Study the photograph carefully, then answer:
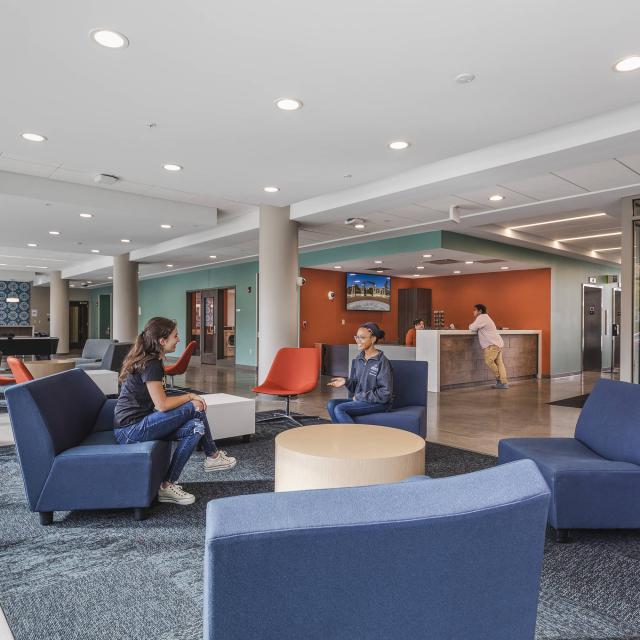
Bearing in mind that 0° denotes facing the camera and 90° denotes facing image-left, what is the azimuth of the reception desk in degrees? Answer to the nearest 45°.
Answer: approximately 315°

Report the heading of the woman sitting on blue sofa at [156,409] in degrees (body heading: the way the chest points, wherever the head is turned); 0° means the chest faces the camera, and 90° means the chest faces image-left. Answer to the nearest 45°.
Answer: approximately 270°

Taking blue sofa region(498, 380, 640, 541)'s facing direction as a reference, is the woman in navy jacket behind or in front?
in front

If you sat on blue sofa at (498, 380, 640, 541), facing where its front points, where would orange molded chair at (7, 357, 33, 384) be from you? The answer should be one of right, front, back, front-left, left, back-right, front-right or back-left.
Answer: front

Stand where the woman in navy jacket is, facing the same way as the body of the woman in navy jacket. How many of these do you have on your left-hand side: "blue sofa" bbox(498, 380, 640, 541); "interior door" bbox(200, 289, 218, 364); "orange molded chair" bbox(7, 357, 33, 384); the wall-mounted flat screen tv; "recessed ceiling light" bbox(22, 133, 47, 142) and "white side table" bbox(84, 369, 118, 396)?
1

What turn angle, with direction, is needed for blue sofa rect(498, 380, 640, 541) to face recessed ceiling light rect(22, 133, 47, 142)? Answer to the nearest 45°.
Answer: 0° — it already faces it

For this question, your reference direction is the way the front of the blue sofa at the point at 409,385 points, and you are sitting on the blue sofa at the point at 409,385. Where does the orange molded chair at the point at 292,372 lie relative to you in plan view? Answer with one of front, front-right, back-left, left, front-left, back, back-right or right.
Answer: right

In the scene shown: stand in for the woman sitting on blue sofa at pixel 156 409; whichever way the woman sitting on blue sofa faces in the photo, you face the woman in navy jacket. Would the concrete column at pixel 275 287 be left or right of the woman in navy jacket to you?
left

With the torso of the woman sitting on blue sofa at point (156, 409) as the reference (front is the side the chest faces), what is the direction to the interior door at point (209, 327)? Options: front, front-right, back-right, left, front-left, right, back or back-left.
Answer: left

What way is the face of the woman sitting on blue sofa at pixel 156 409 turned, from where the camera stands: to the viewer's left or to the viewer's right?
to the viewer's right

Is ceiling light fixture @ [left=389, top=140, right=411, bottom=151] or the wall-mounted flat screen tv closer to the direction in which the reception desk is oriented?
the ceiling light fixture

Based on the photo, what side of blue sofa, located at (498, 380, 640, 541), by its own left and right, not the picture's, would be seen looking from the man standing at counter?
right

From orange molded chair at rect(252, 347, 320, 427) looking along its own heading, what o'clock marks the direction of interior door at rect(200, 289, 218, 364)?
The interior door is roughly at 4 o'clock from the orange molded chair.

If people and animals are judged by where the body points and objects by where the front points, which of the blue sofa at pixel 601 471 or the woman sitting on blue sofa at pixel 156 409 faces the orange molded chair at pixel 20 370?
the blue sofa

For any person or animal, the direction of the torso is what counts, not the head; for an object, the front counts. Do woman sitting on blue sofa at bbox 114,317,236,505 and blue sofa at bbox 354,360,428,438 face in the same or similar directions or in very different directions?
very different directions

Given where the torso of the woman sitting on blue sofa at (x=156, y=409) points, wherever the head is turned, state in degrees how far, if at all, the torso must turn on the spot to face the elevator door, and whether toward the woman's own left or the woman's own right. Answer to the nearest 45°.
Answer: approximately 45° to the woman's own left

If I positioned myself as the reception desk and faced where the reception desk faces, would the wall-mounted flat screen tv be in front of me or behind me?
behind

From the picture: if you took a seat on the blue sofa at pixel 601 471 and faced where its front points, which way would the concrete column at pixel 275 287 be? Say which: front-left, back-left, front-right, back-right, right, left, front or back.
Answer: front-right
